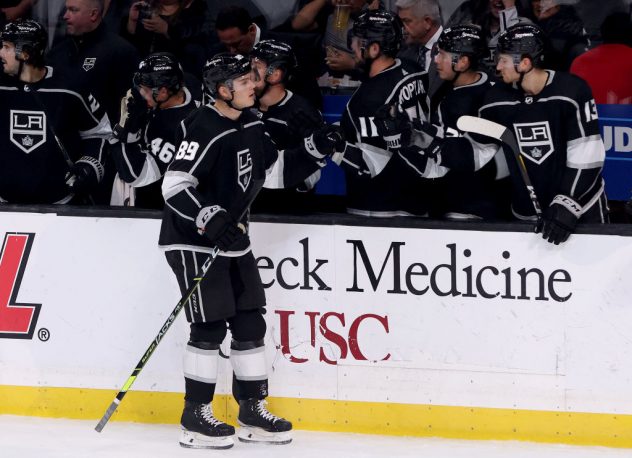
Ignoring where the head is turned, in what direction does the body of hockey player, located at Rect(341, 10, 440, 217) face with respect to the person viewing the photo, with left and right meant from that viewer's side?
facing away from the viewer and to the left of the viewer

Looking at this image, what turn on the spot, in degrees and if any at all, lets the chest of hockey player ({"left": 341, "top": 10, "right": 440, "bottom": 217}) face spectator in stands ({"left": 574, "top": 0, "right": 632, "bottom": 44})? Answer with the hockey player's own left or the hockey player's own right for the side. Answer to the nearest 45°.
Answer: approximately 90° to the hockey player's own right

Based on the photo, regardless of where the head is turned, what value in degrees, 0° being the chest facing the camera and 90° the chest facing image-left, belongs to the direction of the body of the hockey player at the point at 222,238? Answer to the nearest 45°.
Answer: approximately 315°

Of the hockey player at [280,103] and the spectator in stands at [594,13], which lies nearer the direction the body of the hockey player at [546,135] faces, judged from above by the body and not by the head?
the hockey player

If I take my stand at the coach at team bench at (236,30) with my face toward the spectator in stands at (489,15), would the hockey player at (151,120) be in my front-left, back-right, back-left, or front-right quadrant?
back-right

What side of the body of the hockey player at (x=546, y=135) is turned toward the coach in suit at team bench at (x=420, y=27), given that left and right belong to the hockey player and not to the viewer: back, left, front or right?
right

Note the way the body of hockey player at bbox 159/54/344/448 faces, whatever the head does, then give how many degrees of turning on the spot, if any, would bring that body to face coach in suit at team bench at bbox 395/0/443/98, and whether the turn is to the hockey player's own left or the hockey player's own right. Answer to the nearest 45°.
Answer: approximately 90° to the hockey player's own left

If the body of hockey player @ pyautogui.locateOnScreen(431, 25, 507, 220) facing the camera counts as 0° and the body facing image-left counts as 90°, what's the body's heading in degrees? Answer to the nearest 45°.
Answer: approximately 90°

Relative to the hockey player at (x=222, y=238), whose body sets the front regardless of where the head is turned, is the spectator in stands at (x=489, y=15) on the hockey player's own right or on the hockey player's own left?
on the hockey player's own left

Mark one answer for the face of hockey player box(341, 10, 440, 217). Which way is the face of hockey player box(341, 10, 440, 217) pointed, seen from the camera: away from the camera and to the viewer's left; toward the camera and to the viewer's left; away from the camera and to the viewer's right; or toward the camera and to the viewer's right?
away from the camera and to the viewer's left

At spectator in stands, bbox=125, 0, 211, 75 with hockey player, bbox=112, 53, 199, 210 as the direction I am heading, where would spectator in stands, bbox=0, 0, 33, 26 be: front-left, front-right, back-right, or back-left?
back-right

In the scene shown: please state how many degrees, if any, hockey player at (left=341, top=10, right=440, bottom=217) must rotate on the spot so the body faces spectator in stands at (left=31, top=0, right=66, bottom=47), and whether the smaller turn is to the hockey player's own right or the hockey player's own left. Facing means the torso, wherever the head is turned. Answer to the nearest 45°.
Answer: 0° — they already face them
